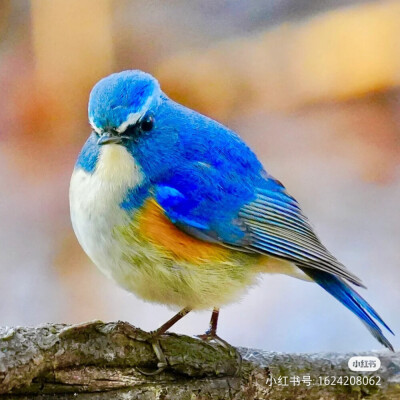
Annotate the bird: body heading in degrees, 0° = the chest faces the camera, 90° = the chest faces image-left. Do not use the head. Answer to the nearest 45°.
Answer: approximately 45°
